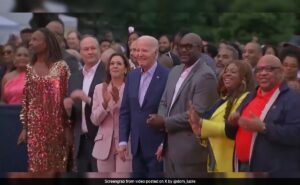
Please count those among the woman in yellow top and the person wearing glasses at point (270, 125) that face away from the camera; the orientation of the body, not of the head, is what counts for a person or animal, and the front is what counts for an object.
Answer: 0

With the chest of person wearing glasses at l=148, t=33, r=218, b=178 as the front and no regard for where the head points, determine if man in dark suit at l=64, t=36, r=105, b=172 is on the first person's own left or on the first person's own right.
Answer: on the first person's own right

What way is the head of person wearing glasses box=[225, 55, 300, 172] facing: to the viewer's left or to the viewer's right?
to the viewer's left

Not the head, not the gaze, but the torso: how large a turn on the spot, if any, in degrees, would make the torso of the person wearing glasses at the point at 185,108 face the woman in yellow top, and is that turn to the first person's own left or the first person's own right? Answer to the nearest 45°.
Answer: approximately 90° to the first person's own left

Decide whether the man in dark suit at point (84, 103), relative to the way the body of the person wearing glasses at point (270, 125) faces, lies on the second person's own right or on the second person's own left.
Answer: on the second person's own right

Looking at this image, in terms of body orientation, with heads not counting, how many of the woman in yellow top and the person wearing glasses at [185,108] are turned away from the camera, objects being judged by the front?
0

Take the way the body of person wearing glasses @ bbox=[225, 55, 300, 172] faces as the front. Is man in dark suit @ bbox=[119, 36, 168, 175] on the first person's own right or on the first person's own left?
on the first person's own right

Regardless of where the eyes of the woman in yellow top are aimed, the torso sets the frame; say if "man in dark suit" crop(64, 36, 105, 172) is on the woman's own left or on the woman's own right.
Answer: on the woman's own right

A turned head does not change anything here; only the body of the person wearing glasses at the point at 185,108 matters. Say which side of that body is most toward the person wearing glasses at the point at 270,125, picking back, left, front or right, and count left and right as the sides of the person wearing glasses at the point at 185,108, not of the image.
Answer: left
